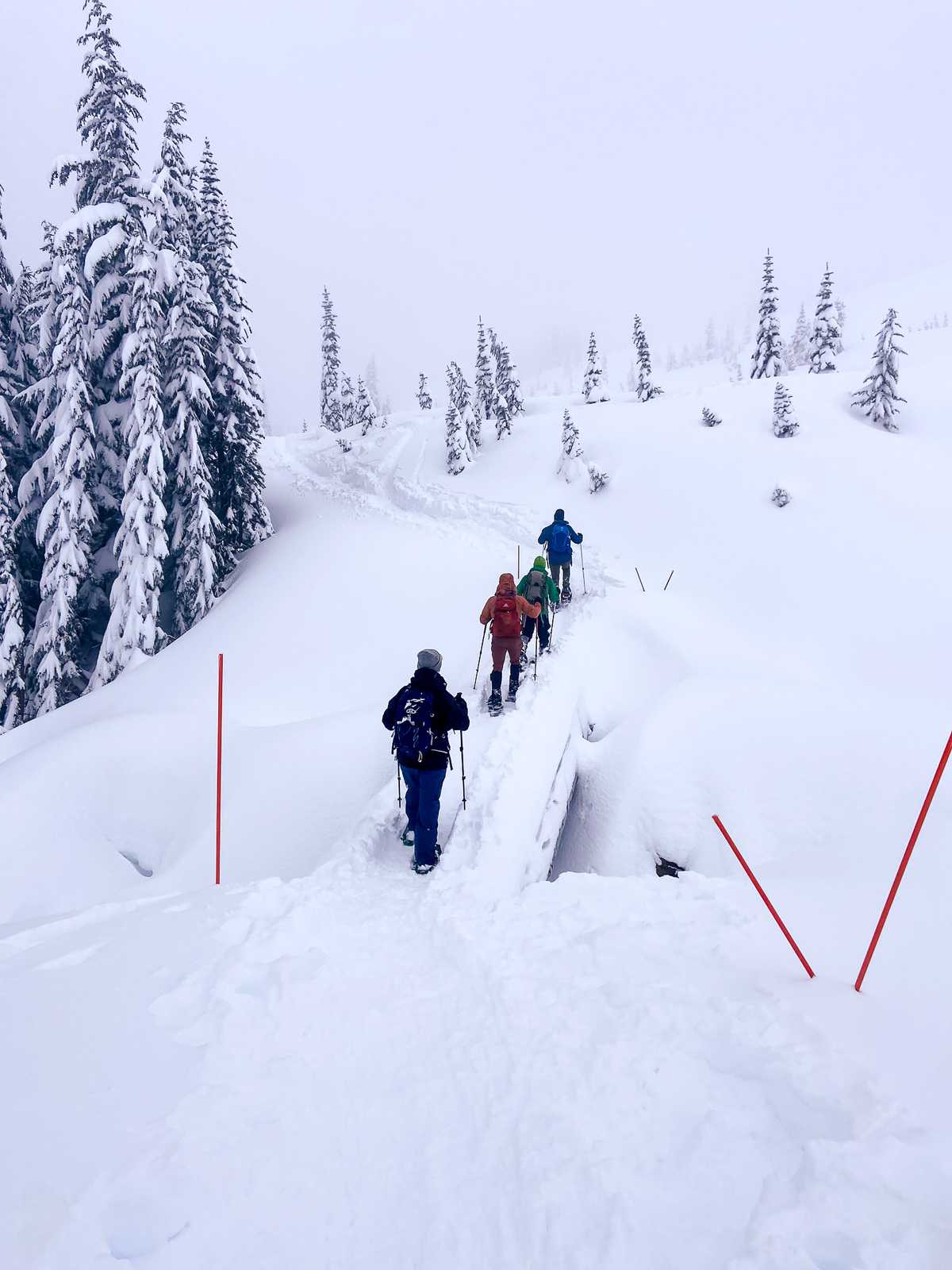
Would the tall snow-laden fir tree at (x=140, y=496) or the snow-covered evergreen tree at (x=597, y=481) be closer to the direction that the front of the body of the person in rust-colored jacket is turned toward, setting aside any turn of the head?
the snow-covered evergreen tree

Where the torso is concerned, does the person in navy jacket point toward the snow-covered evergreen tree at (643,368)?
yes

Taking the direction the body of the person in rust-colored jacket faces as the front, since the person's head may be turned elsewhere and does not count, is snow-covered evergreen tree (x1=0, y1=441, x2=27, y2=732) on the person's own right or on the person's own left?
on the person's own left

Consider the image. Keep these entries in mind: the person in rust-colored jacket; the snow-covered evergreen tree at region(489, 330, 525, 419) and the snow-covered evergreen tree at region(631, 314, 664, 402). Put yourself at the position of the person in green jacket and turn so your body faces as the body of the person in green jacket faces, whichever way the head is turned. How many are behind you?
1

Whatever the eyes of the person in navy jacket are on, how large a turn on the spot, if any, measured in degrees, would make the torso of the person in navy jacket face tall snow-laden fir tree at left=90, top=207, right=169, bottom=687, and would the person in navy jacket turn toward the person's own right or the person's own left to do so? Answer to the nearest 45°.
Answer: approximately 90° to the person's own left

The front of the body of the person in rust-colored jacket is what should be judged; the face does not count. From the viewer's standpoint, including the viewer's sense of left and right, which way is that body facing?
facing away from the viewer

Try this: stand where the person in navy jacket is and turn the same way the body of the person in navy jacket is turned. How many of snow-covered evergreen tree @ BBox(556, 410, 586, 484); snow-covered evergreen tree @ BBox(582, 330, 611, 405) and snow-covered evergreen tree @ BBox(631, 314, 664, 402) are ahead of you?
3

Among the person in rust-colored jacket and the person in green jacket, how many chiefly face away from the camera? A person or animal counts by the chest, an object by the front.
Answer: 2

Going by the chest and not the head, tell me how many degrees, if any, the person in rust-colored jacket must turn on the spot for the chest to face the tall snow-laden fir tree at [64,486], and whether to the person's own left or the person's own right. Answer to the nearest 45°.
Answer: approximately 45° to the person's own left

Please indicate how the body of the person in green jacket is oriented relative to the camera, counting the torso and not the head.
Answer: away from the camera

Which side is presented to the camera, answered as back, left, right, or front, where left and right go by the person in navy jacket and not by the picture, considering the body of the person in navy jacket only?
back

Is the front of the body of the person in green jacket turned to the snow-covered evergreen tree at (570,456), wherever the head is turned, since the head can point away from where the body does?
yes

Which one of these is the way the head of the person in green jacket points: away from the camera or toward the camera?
away from the camera

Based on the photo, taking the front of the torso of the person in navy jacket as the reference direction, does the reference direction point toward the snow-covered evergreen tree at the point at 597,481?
yes

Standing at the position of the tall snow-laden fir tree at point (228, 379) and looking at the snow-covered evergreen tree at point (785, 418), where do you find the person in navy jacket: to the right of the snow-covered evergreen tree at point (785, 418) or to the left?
right
